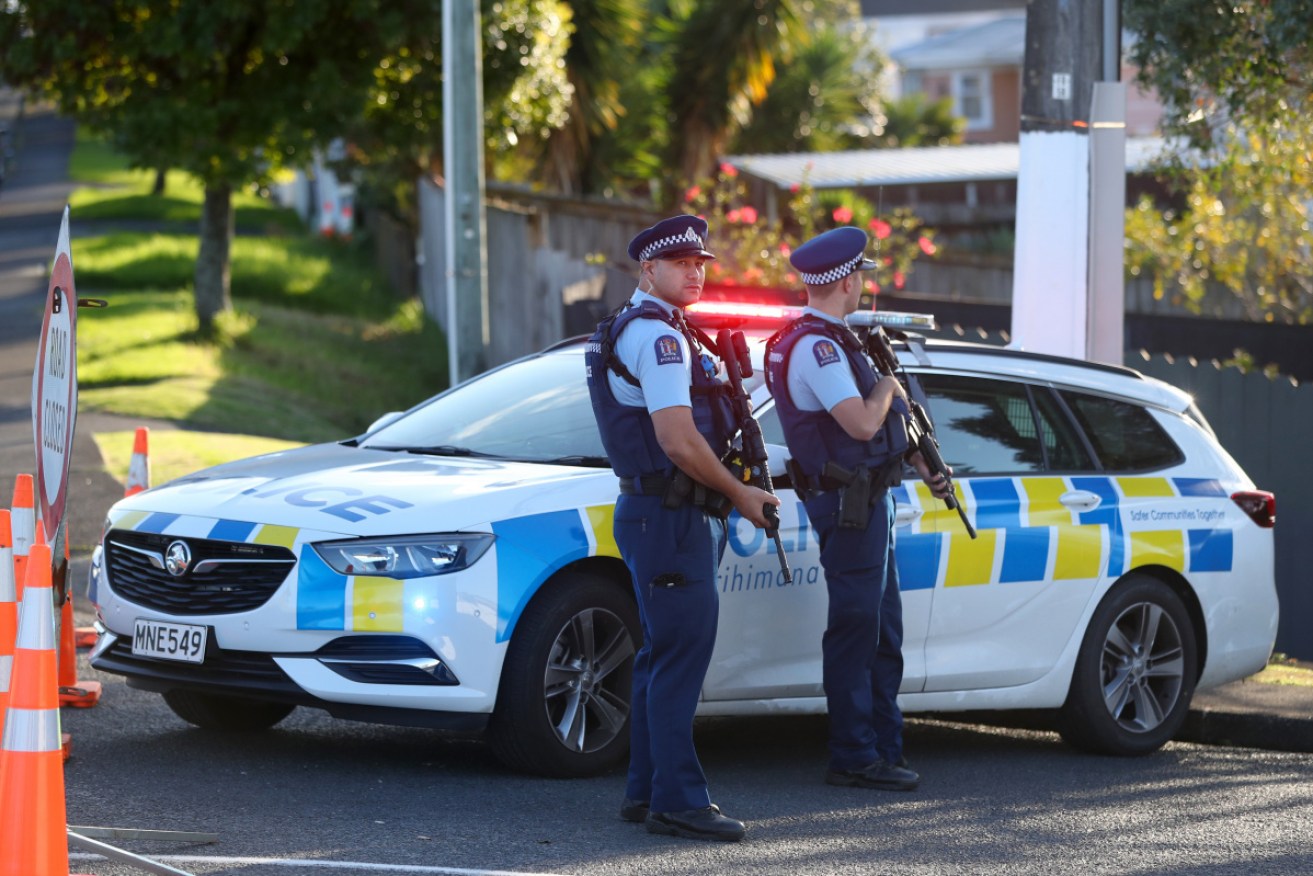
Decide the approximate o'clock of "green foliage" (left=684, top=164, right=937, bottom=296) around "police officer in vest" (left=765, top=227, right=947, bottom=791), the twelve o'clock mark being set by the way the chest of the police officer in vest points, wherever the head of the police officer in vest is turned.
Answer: The green foliage is roughly at 9 o'clock from the police officer in vest.

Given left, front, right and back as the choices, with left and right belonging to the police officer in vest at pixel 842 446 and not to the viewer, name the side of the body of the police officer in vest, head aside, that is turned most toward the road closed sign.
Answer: back

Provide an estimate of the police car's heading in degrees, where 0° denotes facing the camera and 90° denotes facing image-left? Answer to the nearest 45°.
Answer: approximately 45°

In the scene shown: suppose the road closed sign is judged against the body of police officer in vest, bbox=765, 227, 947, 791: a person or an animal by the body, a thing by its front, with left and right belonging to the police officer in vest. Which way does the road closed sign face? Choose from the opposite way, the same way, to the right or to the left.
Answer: the opposite way

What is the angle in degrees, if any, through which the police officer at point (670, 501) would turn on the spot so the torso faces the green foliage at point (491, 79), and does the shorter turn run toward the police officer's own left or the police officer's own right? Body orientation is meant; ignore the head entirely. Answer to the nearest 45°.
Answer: approximately 90° to the police officer's own left

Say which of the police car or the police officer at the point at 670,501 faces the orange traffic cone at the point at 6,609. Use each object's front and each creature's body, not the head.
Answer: the police car
